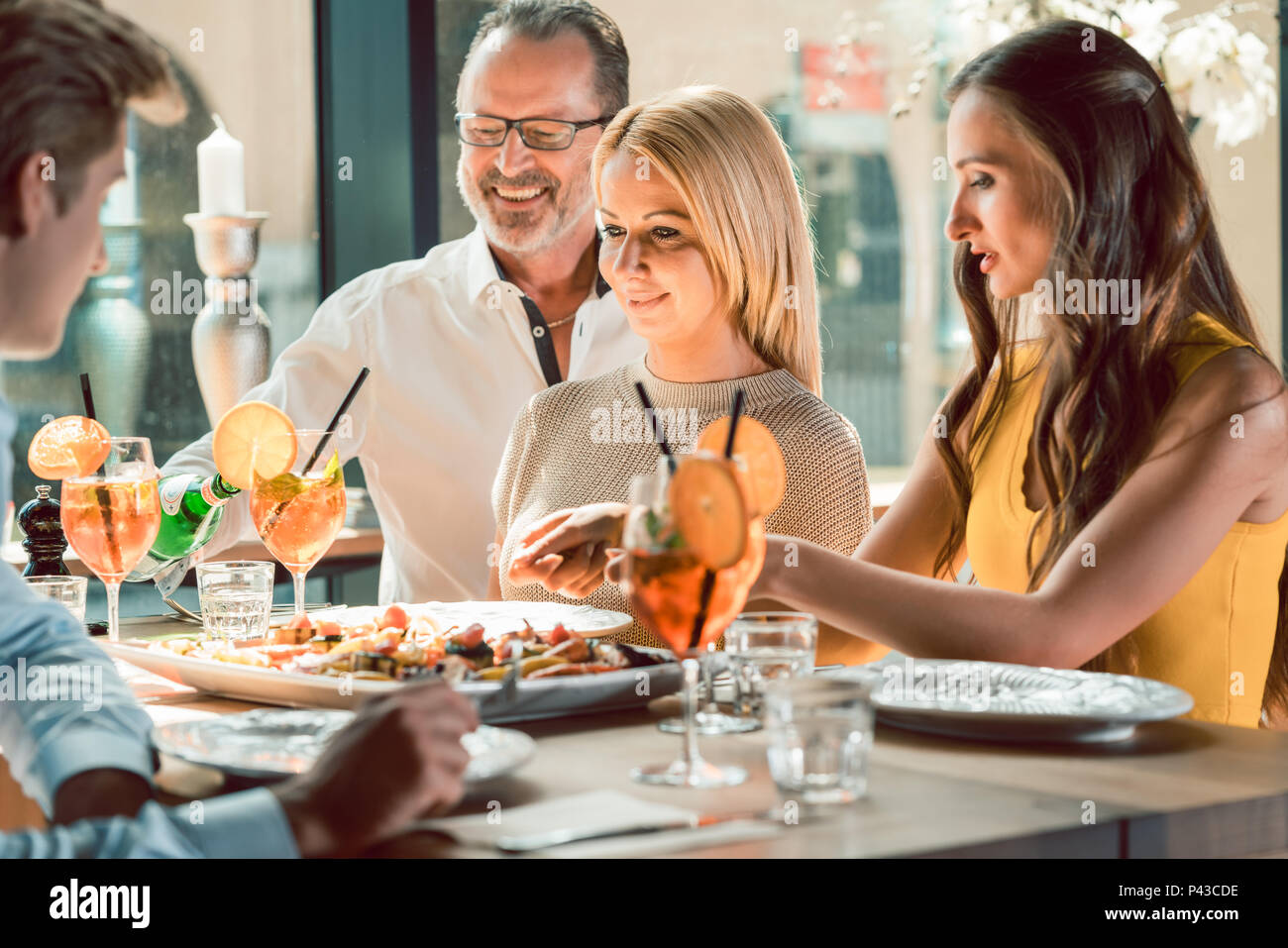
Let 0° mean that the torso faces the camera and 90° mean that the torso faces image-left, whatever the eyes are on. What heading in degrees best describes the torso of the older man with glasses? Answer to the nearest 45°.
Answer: approximately 0°

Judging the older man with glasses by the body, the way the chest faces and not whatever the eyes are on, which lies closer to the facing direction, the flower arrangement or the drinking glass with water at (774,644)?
the drinking glass with water

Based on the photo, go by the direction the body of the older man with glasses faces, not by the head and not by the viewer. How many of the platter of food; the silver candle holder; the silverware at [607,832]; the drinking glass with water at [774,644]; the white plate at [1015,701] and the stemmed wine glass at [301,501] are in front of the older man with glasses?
5

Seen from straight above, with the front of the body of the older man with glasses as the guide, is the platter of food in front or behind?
in front

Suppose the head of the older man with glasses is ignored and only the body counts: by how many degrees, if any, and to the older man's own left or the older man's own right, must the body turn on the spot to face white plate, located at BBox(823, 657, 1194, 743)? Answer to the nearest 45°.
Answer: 0° — they already face it

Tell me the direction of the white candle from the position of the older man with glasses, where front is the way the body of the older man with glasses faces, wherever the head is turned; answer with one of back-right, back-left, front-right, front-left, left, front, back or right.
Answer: back-right

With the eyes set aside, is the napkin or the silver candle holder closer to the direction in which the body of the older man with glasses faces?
the napkin

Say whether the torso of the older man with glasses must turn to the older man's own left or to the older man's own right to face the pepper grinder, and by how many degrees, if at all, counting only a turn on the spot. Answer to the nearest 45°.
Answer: approximately 45° to the older man's own right

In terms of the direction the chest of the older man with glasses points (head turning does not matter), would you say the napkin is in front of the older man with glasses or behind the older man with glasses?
in front

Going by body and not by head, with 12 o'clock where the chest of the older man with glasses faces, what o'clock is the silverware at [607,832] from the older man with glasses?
The silverware is roughly at 12 o'clock from the older man with glasses.

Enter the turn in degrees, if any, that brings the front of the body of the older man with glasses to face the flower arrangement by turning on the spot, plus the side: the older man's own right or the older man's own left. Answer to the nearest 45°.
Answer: approximately 90° to the older man's own left

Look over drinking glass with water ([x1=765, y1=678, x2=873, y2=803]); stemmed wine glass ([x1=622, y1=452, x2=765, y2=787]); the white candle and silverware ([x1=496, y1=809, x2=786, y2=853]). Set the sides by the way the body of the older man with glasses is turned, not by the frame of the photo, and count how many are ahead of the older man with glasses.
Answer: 3
